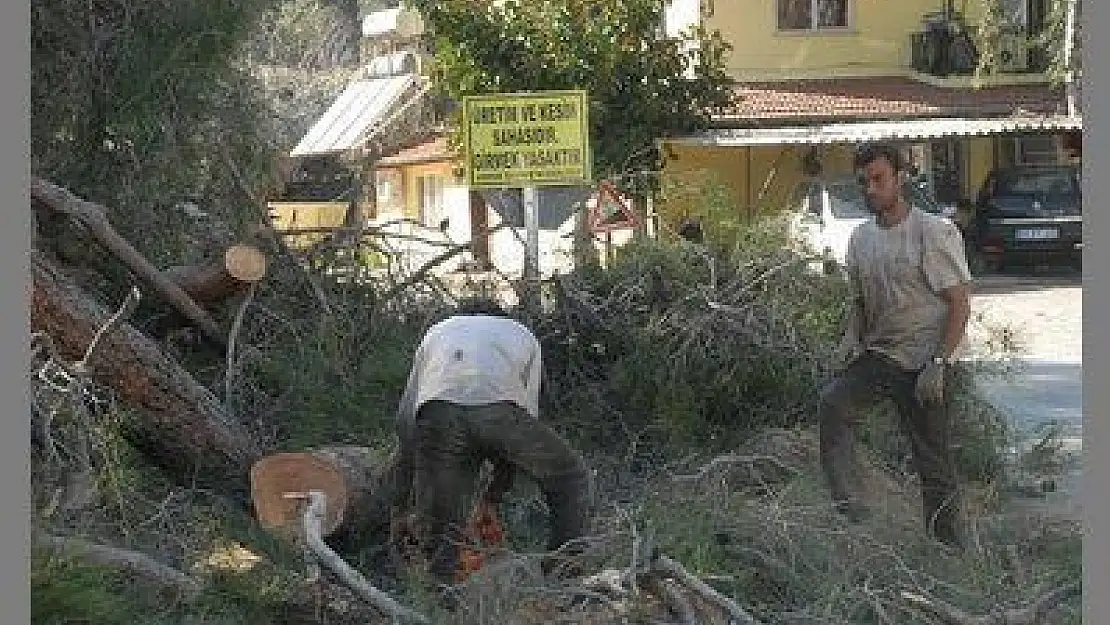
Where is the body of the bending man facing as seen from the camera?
away from the camera

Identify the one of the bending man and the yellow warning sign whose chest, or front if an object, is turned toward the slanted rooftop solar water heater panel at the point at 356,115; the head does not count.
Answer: the bending man

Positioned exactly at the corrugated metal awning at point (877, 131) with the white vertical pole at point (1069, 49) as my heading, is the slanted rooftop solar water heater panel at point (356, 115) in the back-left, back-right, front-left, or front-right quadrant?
back-left

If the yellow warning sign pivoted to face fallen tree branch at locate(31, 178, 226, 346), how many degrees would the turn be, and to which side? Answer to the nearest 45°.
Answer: approximately 45° to its right

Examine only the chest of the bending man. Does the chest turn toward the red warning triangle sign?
yes

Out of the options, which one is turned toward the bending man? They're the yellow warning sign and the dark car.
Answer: the yellow warning sign

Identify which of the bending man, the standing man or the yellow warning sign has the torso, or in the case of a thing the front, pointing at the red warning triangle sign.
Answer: the bending man

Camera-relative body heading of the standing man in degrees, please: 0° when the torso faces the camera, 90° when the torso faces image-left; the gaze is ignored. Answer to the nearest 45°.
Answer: approximately 45°
